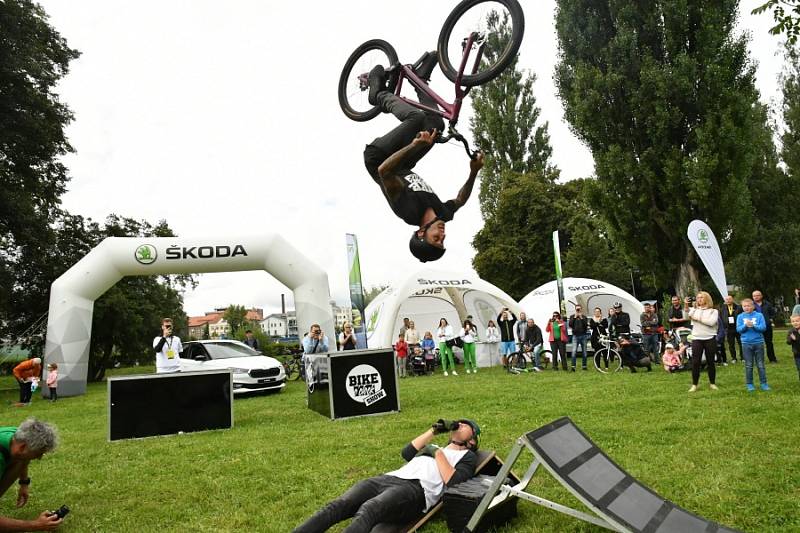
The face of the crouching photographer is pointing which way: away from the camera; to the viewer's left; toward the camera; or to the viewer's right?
to the viewer's right

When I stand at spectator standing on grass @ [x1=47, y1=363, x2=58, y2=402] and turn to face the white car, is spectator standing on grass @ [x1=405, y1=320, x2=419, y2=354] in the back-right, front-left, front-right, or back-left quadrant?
front-left

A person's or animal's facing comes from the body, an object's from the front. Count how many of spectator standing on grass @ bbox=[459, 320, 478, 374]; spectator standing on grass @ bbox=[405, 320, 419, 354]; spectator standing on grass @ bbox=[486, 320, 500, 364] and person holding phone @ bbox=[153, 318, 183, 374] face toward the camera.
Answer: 4

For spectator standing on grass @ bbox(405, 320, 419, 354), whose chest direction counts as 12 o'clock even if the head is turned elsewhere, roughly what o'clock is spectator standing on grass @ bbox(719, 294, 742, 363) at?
spectator standing on grass @ bbox(719, 294, 742, 363) is roughly at 10 o'clock from spectator standing on grass @ bbox(405, 320, 419, 354).

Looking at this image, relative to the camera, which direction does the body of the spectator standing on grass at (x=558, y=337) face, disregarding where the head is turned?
toward the camera

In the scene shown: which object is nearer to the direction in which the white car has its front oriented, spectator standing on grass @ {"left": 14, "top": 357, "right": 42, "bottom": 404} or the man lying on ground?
the man lying on ground

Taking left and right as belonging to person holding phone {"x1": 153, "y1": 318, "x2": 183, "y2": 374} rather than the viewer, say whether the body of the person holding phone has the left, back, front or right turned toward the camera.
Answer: front

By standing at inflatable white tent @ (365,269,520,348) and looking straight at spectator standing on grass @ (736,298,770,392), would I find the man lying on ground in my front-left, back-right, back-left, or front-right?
front-right

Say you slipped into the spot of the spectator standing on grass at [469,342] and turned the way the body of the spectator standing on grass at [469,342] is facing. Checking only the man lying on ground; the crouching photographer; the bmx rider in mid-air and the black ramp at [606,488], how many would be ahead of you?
4

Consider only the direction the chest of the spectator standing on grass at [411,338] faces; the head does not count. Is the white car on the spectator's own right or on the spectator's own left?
on the spectator's own right

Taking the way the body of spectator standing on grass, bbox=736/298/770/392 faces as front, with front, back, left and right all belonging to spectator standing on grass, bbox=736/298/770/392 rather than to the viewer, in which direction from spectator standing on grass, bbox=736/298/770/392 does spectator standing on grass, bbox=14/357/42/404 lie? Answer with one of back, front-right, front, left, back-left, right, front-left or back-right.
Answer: right

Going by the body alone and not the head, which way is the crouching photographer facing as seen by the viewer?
to the viewer's right

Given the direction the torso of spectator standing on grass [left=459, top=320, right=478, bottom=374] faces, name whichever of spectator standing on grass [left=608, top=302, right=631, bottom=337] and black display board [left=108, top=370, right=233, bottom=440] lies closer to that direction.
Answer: the black display board
